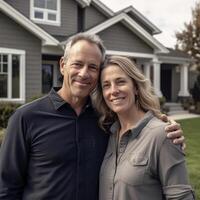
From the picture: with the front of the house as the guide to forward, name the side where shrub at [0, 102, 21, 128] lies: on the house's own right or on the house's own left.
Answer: on the house's own right

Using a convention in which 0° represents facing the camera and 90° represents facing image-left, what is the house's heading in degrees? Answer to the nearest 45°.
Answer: approximately 315°

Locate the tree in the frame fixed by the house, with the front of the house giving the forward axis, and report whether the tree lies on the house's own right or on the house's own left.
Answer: on the house's own left

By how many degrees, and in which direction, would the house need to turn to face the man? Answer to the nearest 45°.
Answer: approximately 45° to its right

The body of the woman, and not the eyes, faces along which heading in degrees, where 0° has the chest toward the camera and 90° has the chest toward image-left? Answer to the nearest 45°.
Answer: approximately 45°

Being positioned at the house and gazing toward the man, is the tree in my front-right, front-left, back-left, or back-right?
back-left

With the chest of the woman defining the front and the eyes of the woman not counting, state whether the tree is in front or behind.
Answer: behind
